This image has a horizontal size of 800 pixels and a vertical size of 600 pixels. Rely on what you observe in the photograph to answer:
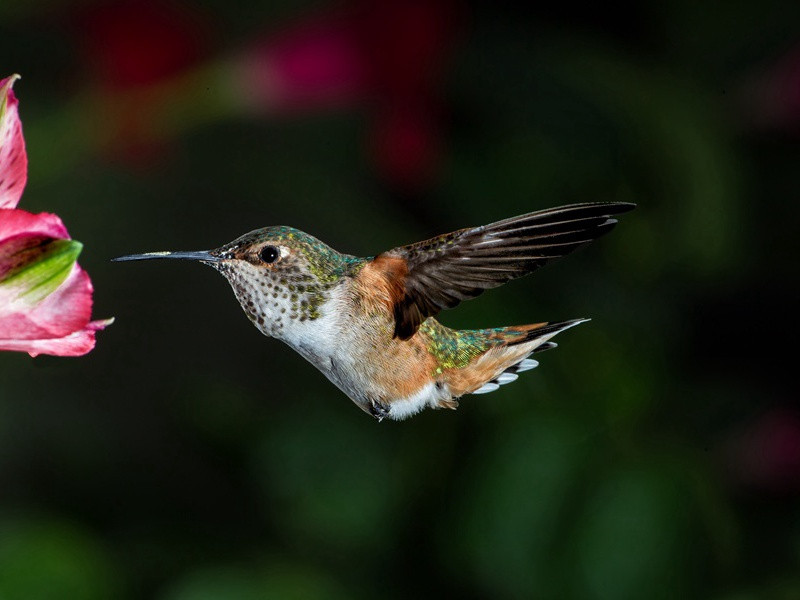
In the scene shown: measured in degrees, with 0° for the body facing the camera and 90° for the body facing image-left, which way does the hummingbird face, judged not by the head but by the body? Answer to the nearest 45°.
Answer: approximately 90°

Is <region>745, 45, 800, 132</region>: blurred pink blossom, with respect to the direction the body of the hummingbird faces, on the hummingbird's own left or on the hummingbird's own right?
on the hummingbird's own right
